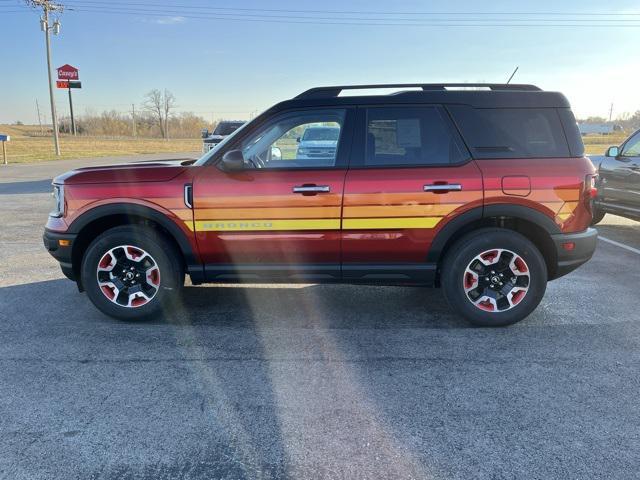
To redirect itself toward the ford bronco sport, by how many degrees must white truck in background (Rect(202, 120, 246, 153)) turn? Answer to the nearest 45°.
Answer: approximately 45° to its left

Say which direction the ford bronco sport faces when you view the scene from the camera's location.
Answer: facing to the left of the viewer

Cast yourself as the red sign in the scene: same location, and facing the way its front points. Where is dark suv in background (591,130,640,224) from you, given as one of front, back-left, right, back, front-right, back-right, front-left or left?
front

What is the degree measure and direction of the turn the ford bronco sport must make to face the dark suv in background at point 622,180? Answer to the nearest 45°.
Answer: approximately 135° to its right

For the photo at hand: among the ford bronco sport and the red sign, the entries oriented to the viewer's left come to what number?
1

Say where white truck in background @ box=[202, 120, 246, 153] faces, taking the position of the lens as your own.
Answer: facing the viewer and to the left of the viewer

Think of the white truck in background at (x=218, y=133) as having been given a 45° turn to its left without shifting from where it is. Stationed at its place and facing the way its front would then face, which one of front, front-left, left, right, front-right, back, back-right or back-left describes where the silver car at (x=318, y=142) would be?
front

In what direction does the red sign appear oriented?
toward the camera
